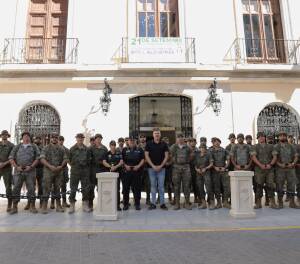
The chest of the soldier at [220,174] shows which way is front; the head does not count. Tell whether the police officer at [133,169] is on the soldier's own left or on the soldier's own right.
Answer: on the soldier's own right

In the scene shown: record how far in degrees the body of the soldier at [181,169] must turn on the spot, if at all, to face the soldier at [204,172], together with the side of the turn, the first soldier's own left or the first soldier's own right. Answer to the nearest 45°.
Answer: approximately 90° to the first soldier's own left

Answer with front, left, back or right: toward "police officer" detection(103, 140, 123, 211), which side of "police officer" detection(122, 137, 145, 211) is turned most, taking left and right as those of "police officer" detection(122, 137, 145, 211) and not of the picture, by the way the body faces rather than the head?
right

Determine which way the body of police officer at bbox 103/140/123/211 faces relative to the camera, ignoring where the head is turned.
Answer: toward the camera

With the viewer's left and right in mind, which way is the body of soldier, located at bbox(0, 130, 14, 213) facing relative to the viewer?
facing the viewer

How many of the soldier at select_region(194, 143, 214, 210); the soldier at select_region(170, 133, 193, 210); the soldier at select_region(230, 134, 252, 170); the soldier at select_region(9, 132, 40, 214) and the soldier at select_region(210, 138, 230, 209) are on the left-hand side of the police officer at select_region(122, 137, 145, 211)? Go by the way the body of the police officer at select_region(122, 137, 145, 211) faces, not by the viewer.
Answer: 4

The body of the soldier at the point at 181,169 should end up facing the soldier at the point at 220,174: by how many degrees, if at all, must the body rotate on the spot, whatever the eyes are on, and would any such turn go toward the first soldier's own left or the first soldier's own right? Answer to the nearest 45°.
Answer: approximately 90° to the first soldier's own left

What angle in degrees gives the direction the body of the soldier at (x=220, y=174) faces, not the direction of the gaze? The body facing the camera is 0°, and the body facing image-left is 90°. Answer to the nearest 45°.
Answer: approximately 0°

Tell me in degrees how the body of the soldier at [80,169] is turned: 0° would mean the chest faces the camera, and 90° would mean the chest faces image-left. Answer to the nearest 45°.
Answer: approximately 0°

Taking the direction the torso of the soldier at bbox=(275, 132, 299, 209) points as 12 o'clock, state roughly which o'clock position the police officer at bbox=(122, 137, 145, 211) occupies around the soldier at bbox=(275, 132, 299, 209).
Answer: the police officer at bbox=(122, 137, 145, 211) is roughly at 2 o'clock from the soldier at bbox=(275, 132, 299, 209).
